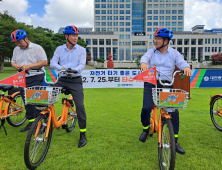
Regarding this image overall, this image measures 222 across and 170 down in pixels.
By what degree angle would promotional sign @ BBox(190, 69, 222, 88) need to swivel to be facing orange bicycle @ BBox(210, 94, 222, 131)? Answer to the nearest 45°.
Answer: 0° — it already faces it

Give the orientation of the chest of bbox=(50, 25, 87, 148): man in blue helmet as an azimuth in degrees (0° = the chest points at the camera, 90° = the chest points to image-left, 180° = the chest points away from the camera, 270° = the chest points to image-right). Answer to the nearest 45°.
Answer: approximately 0°

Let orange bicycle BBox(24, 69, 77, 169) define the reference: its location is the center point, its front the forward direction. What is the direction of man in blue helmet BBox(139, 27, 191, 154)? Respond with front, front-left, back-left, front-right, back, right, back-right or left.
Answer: back-left

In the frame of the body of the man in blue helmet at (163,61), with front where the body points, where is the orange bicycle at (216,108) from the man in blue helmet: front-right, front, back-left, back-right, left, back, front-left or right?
back-left

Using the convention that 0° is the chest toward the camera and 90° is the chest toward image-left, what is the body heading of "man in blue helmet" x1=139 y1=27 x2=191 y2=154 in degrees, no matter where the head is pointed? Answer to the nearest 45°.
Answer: approximately 0°
